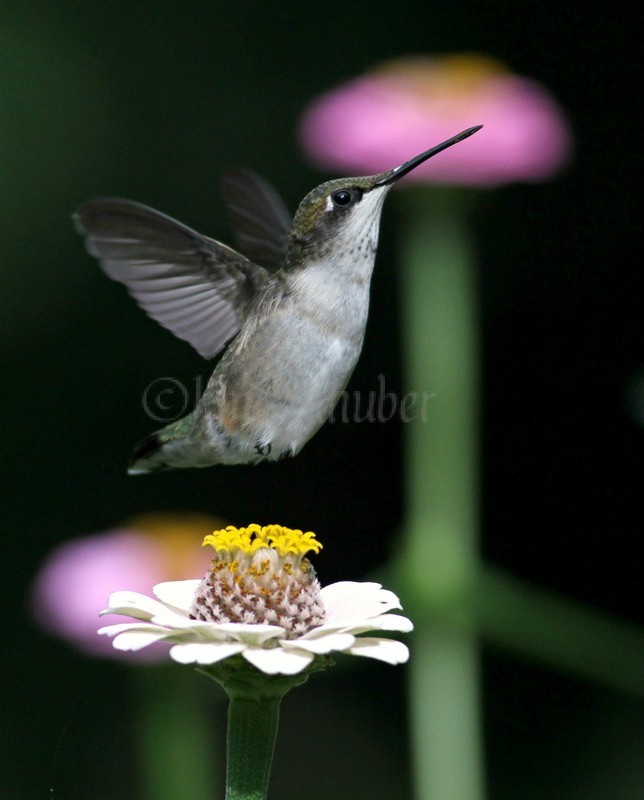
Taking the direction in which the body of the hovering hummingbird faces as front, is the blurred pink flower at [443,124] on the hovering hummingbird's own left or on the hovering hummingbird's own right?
on the hovering hummingbird's own left

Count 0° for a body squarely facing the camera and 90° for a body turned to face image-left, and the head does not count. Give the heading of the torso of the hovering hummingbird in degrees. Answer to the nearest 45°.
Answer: approximately 270°
